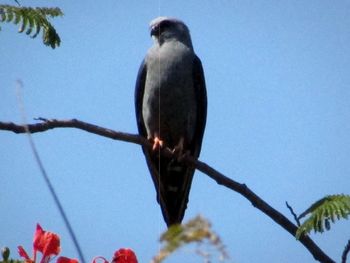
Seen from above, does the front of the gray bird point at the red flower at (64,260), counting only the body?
yes

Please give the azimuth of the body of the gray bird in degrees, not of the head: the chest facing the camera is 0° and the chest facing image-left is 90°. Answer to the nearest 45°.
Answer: approximately 0°

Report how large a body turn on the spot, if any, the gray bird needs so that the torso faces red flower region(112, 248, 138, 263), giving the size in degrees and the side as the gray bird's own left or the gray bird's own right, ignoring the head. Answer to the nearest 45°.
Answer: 0° — it already faces it

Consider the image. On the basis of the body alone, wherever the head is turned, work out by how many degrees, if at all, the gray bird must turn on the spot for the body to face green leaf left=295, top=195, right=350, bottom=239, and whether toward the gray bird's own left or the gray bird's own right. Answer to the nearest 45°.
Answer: approximately 90° to the gray bird's own left

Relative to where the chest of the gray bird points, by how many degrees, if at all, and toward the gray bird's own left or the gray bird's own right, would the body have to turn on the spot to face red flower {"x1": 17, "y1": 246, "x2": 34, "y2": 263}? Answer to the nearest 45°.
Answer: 0° — it already faces it

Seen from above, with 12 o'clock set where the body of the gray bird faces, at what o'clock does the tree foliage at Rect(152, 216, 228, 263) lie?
The tree foliage is roughly at 12 o'clock from the gray bird.
